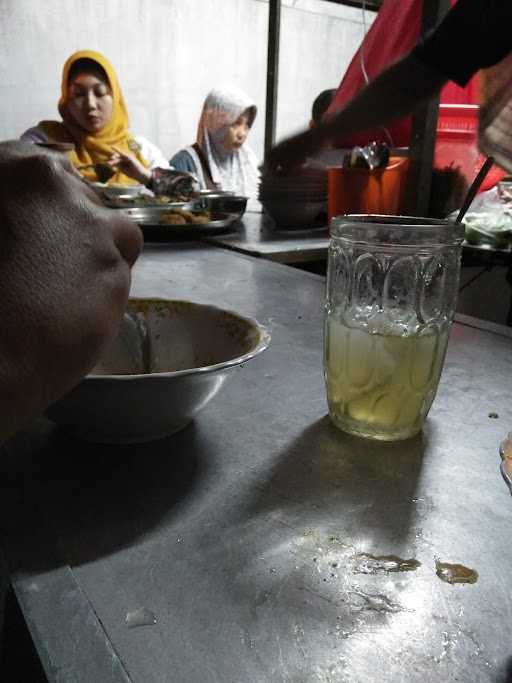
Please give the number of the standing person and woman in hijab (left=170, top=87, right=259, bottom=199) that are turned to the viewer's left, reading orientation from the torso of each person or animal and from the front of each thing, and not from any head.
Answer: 1

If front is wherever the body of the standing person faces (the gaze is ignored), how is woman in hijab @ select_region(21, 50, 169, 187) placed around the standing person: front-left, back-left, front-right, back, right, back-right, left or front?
front-right

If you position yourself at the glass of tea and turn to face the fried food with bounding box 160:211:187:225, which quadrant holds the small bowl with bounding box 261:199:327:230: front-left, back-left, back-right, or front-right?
front-right

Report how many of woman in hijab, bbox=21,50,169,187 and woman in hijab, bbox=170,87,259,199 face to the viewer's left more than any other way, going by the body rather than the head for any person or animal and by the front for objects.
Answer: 0

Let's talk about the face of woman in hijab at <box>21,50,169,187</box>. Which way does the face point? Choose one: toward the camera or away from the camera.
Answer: toward the camera

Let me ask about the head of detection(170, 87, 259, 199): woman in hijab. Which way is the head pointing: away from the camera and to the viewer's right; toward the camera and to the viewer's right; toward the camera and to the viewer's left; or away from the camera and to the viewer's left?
toward the camera and to the viewer's right

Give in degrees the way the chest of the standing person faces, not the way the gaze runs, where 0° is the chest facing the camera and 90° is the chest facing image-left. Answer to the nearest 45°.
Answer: approximately 90°

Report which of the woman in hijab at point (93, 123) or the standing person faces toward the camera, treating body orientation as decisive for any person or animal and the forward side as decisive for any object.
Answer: the woman in hijab

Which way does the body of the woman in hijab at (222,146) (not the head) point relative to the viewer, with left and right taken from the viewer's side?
facing the viewer and to the right of the viewer

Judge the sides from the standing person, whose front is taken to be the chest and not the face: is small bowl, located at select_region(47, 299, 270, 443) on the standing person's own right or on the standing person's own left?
on the standing person's own left

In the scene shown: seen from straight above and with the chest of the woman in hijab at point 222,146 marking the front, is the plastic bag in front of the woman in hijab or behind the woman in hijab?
in front

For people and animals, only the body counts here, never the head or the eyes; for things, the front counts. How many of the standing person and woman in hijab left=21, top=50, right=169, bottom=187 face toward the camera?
1

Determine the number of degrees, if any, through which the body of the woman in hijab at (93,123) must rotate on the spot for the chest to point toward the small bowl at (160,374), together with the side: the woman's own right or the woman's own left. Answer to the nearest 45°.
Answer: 0° — they already face it

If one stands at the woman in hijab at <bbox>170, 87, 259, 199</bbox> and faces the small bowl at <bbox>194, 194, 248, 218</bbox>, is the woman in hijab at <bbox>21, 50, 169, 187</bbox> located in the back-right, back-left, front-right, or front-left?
front-right

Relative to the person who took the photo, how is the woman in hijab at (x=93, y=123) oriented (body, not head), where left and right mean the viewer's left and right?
facing the viewer

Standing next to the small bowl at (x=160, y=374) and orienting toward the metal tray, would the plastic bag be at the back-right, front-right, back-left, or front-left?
front-right
